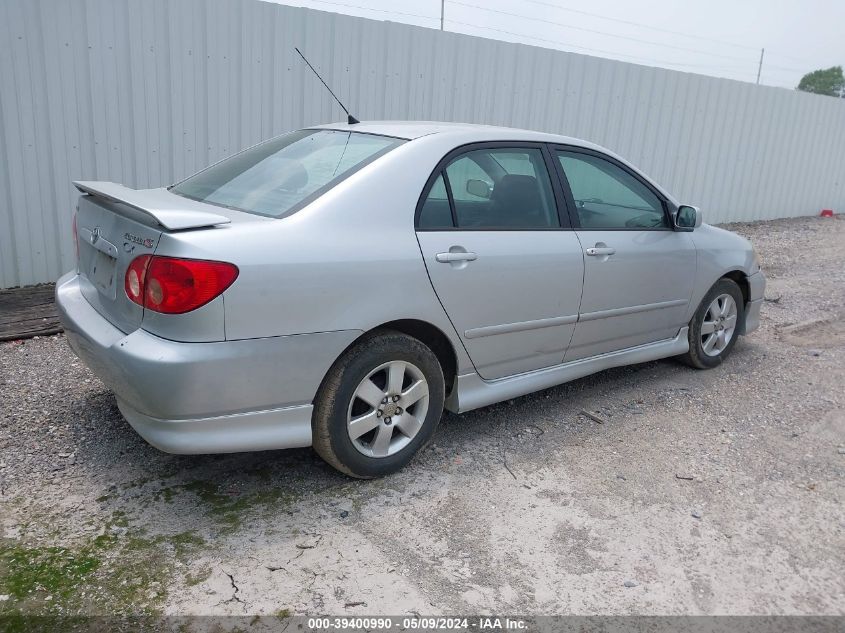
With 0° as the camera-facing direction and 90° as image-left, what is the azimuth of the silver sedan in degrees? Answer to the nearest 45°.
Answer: approximately 225°

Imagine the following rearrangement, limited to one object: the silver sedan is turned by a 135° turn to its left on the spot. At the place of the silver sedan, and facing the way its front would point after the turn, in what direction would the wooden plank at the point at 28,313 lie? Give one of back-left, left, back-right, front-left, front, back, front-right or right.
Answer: front-right
